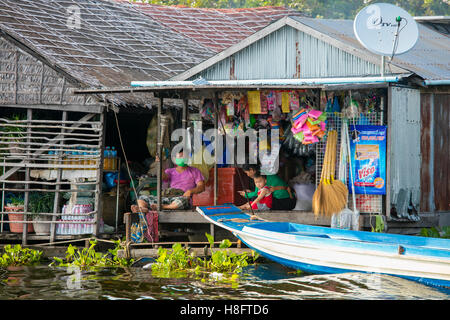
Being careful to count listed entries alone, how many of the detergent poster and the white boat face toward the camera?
1

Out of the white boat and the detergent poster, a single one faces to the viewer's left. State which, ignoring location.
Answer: the white boat

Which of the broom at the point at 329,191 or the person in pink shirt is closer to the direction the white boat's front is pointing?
the person in pink shirt

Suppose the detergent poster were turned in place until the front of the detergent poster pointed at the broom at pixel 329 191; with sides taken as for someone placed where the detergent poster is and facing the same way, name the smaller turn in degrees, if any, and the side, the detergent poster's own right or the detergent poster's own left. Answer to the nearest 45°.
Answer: approximately 90° to the detergent poster's own right

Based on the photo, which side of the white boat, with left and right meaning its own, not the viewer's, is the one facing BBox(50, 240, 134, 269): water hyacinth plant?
front

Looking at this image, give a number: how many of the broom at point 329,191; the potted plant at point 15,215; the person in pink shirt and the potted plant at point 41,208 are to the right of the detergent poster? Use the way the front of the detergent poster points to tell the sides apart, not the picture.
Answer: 4

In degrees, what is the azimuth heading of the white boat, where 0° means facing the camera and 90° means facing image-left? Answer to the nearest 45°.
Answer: approximately 90°

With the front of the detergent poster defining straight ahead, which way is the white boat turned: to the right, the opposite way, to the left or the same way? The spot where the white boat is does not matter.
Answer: to the right

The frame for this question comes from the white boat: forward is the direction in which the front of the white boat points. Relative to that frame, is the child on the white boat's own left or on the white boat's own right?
on the white boat's own right

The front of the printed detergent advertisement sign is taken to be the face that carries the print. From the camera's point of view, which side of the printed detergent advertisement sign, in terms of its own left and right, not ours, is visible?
front

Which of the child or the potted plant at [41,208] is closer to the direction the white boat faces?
the potted plant
